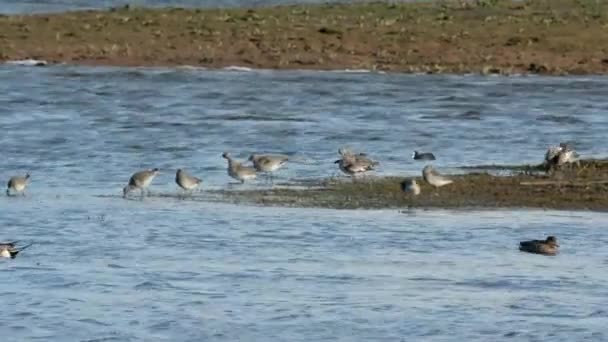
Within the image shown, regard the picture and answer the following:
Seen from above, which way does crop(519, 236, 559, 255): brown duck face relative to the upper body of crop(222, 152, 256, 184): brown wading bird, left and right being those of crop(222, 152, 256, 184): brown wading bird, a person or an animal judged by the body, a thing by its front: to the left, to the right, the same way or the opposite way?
the opposite way

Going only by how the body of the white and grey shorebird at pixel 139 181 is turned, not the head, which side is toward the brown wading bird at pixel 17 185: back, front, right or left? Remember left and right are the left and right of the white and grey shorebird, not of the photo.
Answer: front

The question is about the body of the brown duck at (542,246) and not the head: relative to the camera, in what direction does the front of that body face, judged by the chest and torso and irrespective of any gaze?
to the viewer's right

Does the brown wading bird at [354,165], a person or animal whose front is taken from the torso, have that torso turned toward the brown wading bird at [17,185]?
yes

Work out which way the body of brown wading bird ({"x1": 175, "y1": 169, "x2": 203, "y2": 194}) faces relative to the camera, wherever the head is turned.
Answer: to the viewer's left

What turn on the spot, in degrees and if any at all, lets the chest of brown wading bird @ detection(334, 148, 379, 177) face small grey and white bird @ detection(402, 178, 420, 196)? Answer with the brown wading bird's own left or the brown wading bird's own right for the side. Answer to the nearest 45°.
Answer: approximately 135° to the brown wading bird's own left

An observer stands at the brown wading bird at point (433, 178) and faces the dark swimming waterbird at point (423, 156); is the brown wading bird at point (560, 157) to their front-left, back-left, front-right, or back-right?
front-right

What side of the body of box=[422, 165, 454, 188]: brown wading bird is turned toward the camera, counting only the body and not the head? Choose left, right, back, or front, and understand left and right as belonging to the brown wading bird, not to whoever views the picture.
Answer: left

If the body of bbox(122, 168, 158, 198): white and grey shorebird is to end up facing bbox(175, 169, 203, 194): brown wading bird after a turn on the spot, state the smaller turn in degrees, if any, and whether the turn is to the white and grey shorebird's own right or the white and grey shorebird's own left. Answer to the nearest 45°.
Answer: approximately 180°

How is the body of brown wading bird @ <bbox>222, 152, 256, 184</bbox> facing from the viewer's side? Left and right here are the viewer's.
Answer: facing to the left of the viewer

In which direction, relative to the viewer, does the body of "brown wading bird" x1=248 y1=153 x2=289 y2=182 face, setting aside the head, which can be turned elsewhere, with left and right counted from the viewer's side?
facing to the left of the viewer
